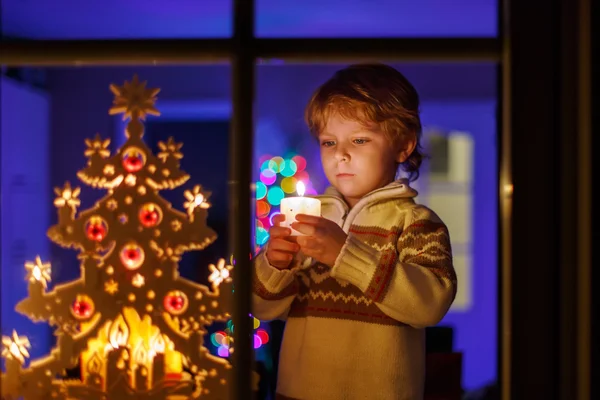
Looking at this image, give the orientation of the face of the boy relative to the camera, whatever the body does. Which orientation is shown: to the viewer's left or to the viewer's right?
to the viewer's left

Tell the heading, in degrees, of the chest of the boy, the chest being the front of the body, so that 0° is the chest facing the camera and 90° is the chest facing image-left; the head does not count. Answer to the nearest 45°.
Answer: approximately 45°
